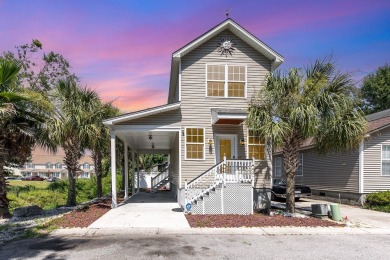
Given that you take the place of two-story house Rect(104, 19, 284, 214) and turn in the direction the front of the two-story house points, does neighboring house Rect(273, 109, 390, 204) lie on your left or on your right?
on your left

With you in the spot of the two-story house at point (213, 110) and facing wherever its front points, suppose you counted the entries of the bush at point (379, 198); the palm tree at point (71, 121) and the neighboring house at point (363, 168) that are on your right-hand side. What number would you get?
1

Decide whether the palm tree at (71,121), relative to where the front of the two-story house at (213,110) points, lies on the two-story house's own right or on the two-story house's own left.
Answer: on the two-story house's own right

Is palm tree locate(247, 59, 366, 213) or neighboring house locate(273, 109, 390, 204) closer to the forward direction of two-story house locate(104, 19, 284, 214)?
the palm tree

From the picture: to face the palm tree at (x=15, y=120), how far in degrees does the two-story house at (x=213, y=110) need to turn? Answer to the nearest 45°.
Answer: approximately 45° to its right

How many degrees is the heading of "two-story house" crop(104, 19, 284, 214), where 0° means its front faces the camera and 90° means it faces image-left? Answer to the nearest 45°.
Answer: approximately 0°

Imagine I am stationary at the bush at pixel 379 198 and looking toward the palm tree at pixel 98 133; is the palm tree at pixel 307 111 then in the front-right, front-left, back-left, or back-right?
front-left

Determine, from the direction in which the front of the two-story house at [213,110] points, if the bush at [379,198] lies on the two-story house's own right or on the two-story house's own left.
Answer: on the two-story house's own left

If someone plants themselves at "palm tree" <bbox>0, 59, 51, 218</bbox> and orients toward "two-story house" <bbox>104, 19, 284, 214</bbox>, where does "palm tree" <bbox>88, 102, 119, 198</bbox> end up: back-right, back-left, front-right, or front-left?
front-left
